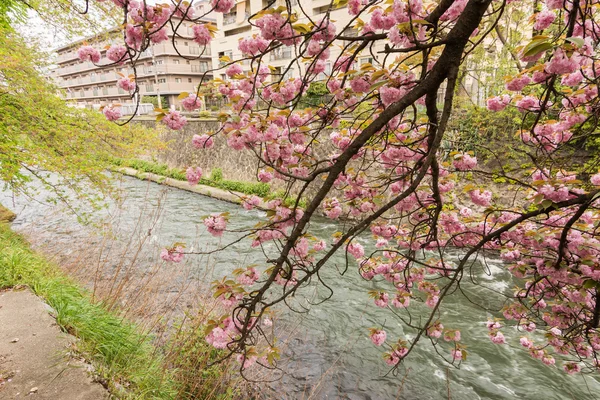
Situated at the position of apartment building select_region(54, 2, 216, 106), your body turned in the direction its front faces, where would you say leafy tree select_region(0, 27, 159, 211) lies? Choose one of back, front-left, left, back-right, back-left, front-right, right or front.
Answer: front-left

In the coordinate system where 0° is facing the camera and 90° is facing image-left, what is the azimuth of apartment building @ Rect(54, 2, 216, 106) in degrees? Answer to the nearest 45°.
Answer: approximately 45°
